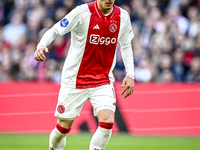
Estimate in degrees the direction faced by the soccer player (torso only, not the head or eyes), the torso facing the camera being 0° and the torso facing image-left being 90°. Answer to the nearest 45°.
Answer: approximately 315°
